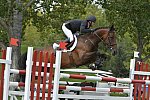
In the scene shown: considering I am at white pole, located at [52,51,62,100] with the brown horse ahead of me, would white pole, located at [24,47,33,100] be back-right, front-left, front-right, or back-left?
back-left

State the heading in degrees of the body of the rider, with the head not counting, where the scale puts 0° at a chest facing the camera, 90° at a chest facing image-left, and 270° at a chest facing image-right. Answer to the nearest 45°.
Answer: approximately 270°

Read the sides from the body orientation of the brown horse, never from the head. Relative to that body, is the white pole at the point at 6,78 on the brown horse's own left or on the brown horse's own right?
on the brown horse's own right

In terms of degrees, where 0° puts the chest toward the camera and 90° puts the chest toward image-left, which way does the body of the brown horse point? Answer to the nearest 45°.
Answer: approximately 270°

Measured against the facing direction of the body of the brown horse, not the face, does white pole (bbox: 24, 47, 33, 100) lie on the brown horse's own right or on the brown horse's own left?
on the brown horse's own right
